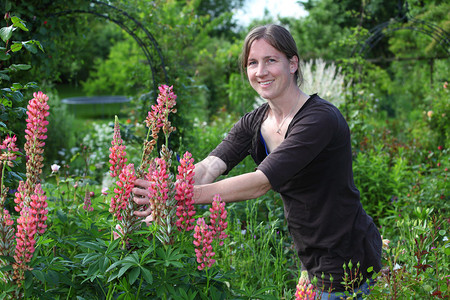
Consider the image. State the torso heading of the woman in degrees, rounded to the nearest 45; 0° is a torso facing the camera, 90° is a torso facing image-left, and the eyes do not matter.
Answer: approximately 45°

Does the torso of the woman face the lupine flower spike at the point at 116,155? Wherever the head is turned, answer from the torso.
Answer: yes

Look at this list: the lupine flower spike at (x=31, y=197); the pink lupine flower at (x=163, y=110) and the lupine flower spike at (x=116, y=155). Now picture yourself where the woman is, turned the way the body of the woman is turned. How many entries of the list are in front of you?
3

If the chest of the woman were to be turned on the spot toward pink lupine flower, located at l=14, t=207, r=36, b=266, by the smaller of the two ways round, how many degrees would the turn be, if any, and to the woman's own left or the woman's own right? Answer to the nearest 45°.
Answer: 0° — they already face it

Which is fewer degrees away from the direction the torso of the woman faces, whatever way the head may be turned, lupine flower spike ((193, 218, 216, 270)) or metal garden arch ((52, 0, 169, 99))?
the lupine flower spike

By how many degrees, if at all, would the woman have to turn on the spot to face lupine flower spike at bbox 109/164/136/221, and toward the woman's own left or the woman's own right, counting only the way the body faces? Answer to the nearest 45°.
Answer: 0° — they already face it

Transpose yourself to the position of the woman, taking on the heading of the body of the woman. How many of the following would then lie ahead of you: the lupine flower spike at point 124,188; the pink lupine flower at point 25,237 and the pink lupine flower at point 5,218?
3
